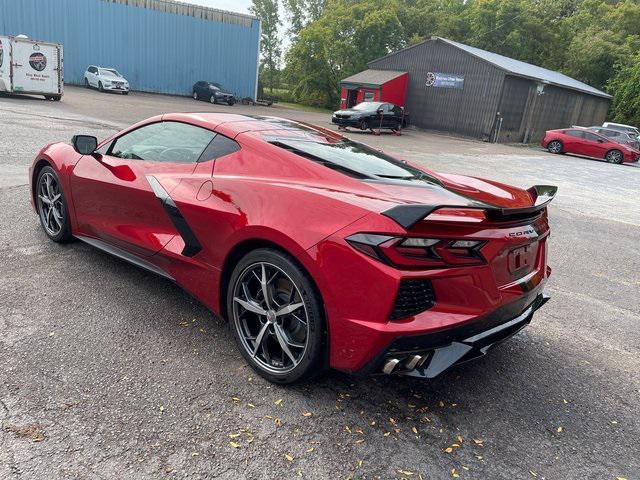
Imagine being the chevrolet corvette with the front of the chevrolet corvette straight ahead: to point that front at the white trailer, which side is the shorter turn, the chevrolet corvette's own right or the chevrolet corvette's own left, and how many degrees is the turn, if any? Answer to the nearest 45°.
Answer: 0° — it already faces it

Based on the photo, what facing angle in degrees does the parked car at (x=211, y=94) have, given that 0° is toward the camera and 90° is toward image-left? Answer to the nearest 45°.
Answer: approximately 315°

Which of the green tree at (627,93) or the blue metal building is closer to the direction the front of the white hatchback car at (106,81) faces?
the green tree

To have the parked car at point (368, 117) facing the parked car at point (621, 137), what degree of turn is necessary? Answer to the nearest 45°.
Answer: approximately 135° to its left

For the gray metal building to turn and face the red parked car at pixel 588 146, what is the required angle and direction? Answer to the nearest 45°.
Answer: approximately 90° to its left

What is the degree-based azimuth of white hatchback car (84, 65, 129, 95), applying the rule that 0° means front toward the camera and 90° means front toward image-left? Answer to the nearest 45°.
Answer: approximately 315°

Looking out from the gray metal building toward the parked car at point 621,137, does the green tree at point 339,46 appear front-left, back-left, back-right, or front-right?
back-left

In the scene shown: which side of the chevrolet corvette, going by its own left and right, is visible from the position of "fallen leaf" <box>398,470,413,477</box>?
back

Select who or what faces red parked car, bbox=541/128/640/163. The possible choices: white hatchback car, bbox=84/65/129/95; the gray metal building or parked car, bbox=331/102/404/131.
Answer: the white hatchback car

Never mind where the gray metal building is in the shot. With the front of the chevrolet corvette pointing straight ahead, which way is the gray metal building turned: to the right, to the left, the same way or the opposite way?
to the left

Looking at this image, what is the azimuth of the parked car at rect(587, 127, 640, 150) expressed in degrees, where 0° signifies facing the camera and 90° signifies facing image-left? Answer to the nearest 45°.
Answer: approximately 315°

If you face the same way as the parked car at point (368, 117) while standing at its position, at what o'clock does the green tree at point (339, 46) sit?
The green tree is roughly at 4 o'clock from the parked car.
